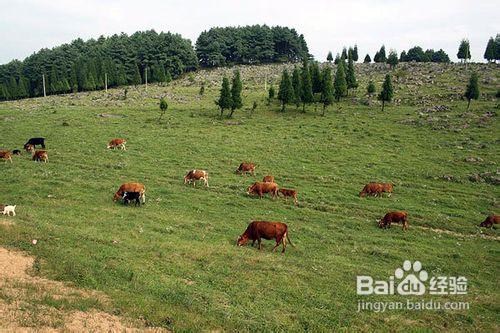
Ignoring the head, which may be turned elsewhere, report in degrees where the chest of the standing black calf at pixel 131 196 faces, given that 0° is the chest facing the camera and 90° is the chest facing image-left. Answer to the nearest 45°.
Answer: approximately 90°

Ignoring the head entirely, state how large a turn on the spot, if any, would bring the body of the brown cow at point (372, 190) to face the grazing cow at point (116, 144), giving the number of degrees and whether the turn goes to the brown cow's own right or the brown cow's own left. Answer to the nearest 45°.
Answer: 0° — it already faces it

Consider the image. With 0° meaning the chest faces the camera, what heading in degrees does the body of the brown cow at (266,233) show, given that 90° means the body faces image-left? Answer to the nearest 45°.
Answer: approximately 90°

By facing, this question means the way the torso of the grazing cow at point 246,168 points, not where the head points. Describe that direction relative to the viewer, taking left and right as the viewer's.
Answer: facing to the left of the viewer

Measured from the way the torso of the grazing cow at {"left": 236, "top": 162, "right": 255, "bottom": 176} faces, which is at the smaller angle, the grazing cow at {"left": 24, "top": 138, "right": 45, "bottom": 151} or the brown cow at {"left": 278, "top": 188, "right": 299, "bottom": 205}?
the grazing cow

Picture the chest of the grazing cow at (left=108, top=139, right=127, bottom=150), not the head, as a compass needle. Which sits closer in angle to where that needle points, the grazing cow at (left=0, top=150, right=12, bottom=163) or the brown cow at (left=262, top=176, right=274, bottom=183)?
the grazing cow

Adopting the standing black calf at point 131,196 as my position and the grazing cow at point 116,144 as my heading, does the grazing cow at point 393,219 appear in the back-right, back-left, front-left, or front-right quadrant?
back-right

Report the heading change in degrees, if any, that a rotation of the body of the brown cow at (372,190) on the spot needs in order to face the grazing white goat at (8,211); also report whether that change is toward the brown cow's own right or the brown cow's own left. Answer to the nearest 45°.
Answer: approximately 45° to the brown cow's own left

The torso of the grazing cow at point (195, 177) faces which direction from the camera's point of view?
to the viewer's left

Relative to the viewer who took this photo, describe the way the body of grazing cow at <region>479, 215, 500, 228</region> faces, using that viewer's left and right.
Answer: facing to the left of the viewer

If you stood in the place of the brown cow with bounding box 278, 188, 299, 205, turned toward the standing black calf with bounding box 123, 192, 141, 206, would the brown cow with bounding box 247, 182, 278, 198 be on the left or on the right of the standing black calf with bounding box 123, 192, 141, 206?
right
